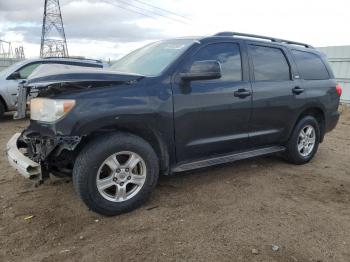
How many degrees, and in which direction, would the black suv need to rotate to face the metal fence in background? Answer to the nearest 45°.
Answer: approximately 180°

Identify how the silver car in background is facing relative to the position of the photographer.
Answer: facing the viewer and to the left of the viewer

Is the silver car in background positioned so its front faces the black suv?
no

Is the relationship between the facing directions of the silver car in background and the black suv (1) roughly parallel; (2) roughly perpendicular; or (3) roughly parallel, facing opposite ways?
roughly parallel

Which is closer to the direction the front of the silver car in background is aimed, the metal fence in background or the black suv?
the black suv

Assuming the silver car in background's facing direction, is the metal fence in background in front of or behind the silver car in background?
behind

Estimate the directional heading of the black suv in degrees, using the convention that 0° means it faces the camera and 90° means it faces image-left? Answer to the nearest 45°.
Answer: approximately 45°

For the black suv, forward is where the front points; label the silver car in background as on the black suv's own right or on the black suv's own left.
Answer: on the black suv's own right

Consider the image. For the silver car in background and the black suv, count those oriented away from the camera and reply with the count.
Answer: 0
